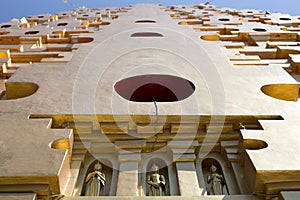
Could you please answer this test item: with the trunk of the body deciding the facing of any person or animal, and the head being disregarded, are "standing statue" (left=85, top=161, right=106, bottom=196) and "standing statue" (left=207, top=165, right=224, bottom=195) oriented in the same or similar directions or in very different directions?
same or similar directions

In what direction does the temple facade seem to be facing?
toward the camera

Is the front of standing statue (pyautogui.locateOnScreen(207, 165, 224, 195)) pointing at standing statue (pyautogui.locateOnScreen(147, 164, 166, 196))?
no

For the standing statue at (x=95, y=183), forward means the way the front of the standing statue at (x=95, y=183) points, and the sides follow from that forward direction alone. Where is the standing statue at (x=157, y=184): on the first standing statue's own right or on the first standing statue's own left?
on the first standing statue's own left

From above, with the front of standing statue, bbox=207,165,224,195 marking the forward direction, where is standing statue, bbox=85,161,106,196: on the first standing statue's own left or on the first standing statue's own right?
on the first standing statue's own right

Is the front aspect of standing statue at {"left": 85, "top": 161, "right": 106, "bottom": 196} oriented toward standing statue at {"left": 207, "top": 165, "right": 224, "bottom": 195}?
no

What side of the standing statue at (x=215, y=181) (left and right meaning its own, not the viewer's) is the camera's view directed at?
front

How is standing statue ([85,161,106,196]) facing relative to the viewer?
toward the camera

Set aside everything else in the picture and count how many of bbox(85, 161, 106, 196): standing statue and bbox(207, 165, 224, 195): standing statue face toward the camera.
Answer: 2
